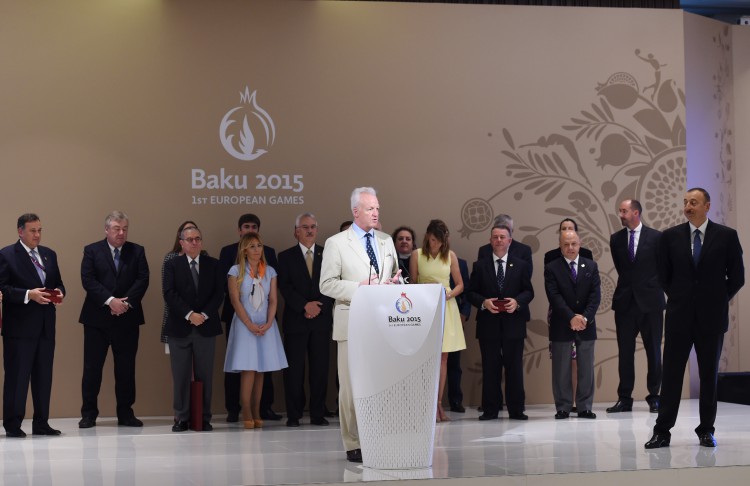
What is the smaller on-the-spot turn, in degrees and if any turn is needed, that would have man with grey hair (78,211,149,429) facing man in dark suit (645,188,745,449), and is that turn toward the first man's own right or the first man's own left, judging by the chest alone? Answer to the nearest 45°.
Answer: approximately 45° to the first man's own left

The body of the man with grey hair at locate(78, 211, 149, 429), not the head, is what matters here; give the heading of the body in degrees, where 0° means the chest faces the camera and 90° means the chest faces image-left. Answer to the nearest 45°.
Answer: approximately 0°

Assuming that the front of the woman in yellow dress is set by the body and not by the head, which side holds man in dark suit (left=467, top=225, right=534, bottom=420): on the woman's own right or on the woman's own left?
on the woman's own left

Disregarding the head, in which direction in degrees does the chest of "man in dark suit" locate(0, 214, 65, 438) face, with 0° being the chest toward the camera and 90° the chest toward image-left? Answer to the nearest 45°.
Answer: approximately 315°

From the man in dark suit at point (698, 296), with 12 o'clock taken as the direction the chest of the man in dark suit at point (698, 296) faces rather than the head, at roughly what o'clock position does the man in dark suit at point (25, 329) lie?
the man in dark suit at point (25, 329) is roughly at 3 o'clock from the man in dark suit at point (698, 296).

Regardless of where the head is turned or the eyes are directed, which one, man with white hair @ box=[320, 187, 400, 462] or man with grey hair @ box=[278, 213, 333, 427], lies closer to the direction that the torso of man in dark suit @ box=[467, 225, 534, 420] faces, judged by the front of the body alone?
the man with white hair

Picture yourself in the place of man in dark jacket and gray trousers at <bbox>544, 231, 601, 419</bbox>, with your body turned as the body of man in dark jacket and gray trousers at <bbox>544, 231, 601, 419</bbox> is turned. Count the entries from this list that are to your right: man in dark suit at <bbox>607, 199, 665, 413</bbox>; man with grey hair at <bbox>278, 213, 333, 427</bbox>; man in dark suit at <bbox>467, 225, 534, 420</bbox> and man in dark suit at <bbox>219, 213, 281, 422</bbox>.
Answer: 3
